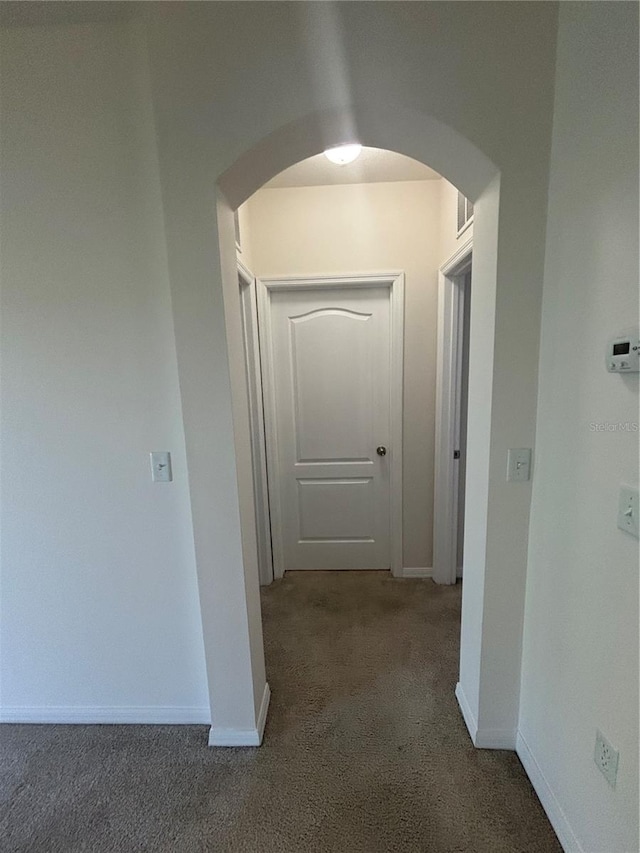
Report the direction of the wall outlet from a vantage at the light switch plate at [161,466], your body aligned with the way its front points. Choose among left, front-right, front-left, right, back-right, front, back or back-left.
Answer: front-left

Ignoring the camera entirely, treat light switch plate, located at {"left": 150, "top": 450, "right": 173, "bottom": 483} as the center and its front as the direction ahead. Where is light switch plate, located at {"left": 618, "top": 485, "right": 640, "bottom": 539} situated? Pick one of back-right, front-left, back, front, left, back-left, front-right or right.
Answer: front-left

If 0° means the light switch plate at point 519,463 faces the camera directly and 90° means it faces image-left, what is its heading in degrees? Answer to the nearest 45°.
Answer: approximately 0°

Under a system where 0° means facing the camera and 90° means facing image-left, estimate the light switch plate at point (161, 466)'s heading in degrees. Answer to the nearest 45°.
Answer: approximately 0°

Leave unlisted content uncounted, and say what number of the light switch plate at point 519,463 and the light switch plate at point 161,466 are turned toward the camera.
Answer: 2
